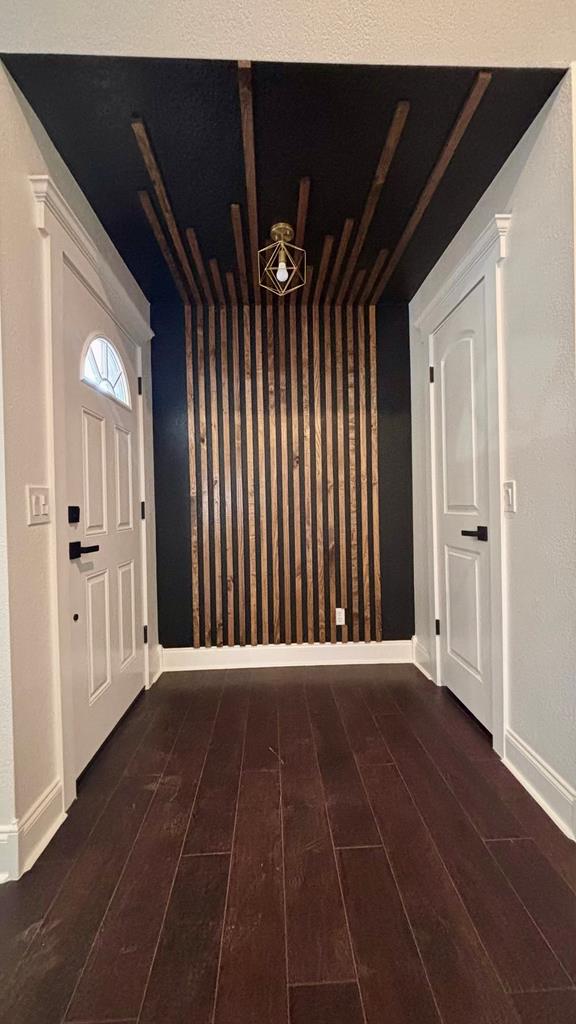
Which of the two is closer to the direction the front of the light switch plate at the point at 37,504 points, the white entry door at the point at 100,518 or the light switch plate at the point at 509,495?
the light switch plate

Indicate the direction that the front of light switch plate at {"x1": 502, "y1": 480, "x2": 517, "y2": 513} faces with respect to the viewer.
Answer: facing the viewer and to the left of the viewer

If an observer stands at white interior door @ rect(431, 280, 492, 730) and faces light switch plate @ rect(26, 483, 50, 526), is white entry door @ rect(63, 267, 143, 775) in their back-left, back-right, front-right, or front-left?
front-right

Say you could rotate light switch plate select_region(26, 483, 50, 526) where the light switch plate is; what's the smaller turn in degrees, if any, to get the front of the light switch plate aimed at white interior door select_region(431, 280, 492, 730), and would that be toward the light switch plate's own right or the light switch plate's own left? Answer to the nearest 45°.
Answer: approximately 45° to the light switch plate's own left

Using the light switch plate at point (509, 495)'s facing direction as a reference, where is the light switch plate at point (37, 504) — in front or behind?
in front

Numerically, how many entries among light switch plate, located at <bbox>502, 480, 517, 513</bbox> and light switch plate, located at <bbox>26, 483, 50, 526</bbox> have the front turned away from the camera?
0

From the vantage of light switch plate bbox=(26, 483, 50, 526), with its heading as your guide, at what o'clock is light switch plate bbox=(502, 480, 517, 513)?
light switch plate bbox=(502, 480, 517, 513) is roughly at 11 o'clock from light switch plate bbox=(26, 483, 50, 526).

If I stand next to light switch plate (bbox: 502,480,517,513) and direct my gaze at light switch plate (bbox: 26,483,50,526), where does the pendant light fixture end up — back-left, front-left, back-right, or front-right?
front-right

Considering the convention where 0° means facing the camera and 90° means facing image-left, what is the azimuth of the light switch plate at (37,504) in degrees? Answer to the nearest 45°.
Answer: approximately 315°
